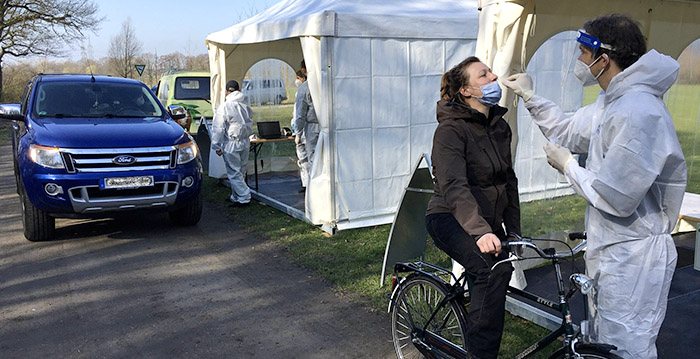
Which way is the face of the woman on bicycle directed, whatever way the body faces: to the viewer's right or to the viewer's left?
to the viewer's right

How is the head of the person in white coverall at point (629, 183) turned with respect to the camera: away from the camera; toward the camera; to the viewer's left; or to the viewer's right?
to the viewer's left

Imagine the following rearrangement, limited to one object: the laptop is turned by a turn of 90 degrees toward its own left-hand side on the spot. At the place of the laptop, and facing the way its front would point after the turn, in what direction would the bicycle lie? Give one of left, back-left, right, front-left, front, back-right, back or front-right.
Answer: right

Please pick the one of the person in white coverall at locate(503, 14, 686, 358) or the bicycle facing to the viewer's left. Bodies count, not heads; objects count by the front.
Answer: the person in white coverall

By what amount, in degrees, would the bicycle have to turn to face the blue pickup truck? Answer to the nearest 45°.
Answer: approximately 180°

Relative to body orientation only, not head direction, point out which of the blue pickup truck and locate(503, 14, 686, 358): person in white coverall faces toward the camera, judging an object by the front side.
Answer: the blue pickup truck

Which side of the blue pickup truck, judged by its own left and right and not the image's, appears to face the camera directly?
front

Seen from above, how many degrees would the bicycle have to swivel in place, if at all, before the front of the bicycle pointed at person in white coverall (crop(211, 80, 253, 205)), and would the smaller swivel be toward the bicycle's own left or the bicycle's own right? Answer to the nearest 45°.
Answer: approximately 180°

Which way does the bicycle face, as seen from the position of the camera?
facing the viewer and to the right of the viewer

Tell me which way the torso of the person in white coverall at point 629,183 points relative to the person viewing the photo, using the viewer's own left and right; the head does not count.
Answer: facing to the left of the viewer

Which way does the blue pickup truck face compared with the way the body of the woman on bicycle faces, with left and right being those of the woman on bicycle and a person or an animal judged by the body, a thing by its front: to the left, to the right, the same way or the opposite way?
the same way

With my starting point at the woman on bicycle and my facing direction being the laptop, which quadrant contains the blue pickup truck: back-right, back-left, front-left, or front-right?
front-left

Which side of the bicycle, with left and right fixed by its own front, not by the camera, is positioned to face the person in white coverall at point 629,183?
front

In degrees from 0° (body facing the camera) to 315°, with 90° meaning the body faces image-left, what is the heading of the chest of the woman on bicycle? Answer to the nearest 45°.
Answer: approximately 315°
